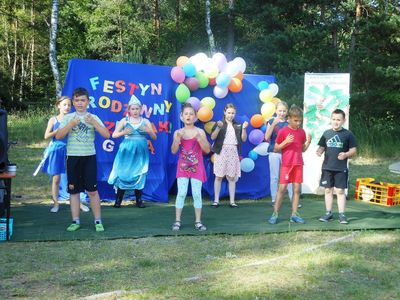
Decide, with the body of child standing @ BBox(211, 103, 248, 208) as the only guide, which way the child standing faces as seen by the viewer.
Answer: toward the camera

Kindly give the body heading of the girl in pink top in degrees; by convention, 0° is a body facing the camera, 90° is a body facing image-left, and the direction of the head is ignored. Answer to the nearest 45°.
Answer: approximately 0°

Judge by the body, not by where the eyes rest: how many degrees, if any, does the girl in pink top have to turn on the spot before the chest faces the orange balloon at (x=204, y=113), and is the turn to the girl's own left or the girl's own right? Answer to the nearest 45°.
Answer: approximately 180°

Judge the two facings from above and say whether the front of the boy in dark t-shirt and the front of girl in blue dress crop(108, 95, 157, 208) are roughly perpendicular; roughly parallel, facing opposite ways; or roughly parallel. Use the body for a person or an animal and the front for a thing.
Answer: roughly parallel

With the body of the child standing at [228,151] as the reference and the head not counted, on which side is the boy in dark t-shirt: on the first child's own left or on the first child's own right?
on the first child's own left

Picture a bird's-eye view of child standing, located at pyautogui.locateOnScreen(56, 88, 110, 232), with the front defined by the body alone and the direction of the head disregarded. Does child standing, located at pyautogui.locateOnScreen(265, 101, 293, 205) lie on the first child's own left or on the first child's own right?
on the first child's own left

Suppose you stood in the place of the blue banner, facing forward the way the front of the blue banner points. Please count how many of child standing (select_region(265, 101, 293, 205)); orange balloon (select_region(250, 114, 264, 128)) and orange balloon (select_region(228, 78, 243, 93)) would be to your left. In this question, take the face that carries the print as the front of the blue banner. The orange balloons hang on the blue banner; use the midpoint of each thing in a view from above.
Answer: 3

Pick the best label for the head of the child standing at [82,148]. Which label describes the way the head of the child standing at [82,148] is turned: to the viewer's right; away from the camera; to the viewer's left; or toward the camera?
toward the camera

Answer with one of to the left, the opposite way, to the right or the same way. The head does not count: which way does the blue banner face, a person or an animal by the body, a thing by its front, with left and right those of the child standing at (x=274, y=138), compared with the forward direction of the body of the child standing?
the same way

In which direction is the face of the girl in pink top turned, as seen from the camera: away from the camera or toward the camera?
toward the camera

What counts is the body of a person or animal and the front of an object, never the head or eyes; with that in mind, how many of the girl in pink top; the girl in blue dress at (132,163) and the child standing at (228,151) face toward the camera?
3

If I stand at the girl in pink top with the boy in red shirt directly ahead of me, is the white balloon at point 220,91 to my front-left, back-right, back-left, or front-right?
front-left

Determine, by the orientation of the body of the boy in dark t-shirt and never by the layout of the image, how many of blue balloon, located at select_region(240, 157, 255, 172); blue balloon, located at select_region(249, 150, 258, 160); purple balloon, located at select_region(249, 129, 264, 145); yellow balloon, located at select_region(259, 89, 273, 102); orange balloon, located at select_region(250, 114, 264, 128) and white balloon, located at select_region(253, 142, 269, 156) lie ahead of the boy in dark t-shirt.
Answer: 0

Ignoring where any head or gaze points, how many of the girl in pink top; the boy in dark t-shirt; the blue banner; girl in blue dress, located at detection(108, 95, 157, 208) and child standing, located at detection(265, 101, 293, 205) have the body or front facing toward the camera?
5

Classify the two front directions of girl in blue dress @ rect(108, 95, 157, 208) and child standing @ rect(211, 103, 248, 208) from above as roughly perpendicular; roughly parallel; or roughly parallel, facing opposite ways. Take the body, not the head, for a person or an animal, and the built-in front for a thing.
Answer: roughly parallel

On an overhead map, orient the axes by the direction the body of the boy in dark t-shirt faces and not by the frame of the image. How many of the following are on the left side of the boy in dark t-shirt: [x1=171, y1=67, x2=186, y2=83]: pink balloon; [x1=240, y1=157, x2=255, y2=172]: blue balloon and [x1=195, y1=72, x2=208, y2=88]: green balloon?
0

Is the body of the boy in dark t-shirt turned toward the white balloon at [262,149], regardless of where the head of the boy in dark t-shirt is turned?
no

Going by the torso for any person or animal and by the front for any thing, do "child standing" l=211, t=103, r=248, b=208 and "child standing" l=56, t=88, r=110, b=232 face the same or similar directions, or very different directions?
same or similar directions

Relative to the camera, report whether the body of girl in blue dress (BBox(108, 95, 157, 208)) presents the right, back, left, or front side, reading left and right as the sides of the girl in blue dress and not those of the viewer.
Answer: front
